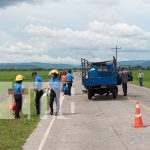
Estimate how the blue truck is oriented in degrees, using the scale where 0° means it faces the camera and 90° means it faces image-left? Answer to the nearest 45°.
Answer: approximately 180°
